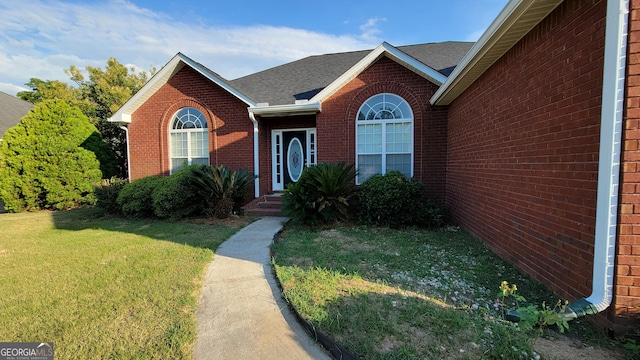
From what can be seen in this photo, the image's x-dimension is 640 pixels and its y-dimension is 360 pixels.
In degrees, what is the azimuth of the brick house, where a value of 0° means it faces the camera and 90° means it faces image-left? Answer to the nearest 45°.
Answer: approximately 0°

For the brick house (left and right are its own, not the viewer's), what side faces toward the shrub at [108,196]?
right

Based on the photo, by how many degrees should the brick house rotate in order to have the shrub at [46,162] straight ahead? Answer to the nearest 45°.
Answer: approximately 90° to its right

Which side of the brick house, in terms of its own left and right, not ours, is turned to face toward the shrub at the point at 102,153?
right

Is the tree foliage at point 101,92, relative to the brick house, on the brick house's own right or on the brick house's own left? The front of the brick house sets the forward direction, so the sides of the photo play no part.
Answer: on the brick house's own right
